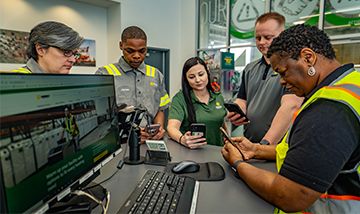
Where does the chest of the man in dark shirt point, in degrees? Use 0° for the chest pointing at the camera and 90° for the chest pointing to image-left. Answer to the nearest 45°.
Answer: approximately 45°

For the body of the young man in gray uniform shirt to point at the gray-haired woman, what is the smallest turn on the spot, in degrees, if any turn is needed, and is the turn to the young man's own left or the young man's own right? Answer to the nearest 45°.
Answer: approximately 45° to the young man's own right

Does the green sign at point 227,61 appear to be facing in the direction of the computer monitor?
yes

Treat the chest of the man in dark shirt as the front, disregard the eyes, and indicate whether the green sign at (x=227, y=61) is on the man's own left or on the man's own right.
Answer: on the man's own right

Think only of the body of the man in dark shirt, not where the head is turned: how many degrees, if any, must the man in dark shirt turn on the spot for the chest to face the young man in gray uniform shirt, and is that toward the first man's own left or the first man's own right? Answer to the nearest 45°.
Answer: approximately 45° to the first man's own right

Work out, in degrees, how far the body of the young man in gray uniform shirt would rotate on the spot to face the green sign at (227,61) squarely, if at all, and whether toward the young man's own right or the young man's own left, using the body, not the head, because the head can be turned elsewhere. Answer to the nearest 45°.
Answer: approximately 135° to the young man's own left

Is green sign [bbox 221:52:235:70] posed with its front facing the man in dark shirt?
yes

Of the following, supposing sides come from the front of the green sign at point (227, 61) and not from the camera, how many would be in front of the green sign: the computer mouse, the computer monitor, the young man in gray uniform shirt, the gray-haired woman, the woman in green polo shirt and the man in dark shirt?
6

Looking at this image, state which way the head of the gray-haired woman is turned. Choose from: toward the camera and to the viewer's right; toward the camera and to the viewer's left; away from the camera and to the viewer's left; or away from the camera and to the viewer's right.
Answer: toward the camera and to the viewer's right

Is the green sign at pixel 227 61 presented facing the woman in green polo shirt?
yes

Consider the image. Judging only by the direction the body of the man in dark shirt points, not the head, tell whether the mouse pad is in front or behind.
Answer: in front
